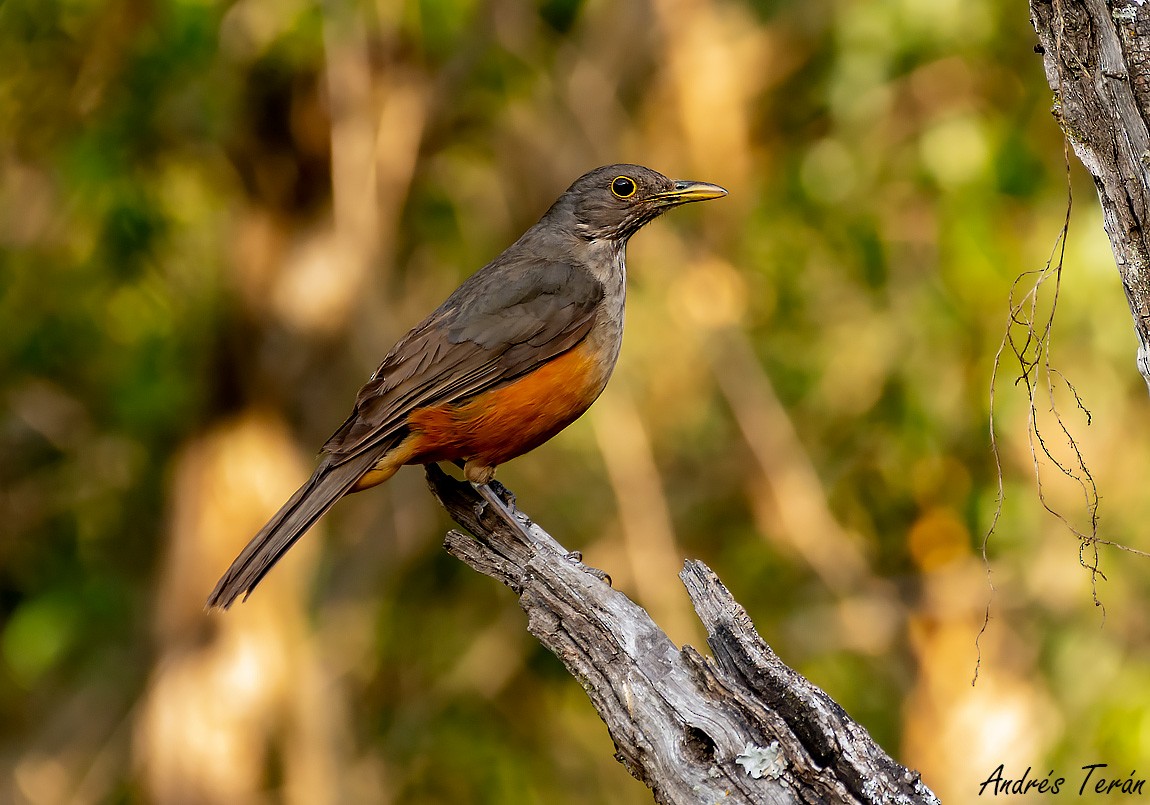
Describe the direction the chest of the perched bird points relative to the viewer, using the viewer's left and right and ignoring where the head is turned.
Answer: facing to the right of the viewer
